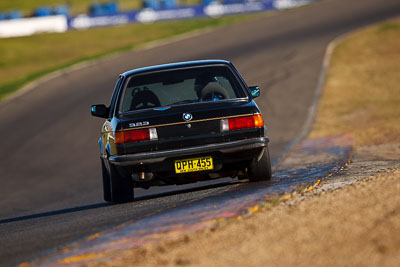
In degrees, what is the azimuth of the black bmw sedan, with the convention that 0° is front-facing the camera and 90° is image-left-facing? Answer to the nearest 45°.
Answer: approximately 180°

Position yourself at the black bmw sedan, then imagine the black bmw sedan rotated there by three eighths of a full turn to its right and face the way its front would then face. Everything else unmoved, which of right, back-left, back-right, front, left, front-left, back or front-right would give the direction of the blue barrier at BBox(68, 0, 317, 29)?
back-left
